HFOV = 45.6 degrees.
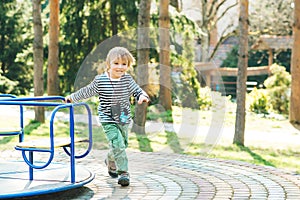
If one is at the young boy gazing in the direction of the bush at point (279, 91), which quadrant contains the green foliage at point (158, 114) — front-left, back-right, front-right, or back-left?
front-left

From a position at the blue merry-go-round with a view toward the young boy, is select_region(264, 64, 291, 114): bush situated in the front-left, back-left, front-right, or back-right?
front-left

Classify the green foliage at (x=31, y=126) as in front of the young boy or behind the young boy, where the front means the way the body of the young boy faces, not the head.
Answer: behind

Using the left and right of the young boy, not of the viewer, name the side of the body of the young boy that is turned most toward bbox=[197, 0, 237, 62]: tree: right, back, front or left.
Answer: back

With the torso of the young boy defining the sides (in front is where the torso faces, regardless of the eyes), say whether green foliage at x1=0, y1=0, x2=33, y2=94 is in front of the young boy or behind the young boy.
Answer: behind

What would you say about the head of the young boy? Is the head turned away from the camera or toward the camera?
toward the camera

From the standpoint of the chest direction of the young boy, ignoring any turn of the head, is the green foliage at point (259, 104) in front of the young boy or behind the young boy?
behind

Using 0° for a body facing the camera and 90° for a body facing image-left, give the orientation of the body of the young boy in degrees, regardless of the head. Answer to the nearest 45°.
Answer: approximately 0°

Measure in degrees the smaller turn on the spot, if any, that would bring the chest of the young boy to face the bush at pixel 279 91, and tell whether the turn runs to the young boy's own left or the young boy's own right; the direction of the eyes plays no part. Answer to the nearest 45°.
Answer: approximately 135° to the young boy's own left
